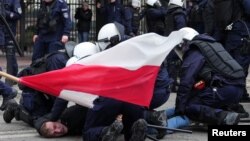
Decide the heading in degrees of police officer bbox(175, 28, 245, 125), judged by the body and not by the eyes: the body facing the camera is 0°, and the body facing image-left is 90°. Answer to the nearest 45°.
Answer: approximately 90°

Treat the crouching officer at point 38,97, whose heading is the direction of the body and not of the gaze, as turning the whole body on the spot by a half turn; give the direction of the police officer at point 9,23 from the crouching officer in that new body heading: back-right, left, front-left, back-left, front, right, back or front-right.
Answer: right

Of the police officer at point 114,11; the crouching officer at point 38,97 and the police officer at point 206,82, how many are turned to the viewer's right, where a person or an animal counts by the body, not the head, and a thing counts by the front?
1

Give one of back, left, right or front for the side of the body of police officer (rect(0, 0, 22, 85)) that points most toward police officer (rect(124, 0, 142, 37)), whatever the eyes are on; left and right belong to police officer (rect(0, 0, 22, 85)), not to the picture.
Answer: left

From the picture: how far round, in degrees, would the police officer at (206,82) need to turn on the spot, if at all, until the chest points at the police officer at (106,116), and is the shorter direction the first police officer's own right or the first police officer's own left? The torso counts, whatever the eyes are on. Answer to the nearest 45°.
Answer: approximately 45° to the first police officer's own left

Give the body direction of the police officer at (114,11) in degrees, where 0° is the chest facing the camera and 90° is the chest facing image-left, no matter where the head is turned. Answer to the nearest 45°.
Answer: approximately 0°

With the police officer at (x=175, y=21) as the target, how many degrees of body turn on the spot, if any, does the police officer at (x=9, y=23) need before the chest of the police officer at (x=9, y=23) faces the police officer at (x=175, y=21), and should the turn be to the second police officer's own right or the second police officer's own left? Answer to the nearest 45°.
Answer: approximately 45° to the second police officer's own left

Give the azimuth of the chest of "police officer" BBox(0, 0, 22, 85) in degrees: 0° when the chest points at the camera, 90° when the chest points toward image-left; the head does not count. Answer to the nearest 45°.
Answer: approximately 315°

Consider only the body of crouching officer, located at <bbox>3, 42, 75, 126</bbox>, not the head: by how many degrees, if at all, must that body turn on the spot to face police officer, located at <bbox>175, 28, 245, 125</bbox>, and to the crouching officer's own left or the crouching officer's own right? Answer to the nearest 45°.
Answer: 0° — they already face them

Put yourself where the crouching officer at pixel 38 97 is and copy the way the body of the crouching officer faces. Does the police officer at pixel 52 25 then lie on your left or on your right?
on your left

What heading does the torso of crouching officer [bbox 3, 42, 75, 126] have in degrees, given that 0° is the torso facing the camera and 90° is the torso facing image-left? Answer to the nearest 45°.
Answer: approximately 270°
